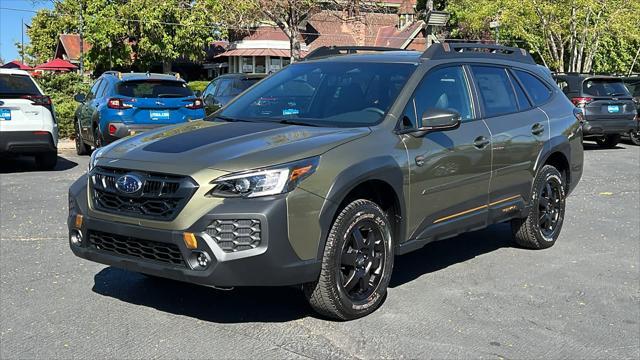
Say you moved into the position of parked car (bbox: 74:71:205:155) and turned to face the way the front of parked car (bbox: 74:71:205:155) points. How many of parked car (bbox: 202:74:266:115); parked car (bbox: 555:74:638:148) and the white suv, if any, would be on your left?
1

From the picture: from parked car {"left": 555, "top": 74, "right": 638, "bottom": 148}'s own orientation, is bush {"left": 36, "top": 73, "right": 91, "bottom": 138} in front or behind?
in front

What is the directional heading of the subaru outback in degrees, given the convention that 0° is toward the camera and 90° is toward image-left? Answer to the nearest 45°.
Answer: approximately 45°

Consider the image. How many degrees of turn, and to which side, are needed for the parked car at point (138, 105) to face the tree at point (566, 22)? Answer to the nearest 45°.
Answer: approximately 90° to its right

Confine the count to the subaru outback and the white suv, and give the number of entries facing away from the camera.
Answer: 1

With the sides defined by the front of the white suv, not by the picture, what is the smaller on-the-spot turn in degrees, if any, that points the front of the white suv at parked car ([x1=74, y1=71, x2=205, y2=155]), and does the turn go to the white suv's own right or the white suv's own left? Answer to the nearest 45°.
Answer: approximately 45° to the white suv's own right

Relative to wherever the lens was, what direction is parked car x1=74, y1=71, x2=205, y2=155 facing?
facing away from the viewer and to the left of the viewer

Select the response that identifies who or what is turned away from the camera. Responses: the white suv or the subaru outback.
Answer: the white suv

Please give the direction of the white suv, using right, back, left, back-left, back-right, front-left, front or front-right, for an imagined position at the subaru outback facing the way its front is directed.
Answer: right

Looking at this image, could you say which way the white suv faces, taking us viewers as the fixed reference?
facing away from the viewer

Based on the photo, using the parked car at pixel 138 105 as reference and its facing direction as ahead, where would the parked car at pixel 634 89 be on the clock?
the parked car at pixel 634 89 is roughly at 4 o'clock from the parked car at pixel 138 105.

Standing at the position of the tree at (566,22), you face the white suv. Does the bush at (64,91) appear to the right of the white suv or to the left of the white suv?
right

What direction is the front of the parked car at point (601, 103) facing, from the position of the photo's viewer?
facing away from the viewer and to the left of the viewer
